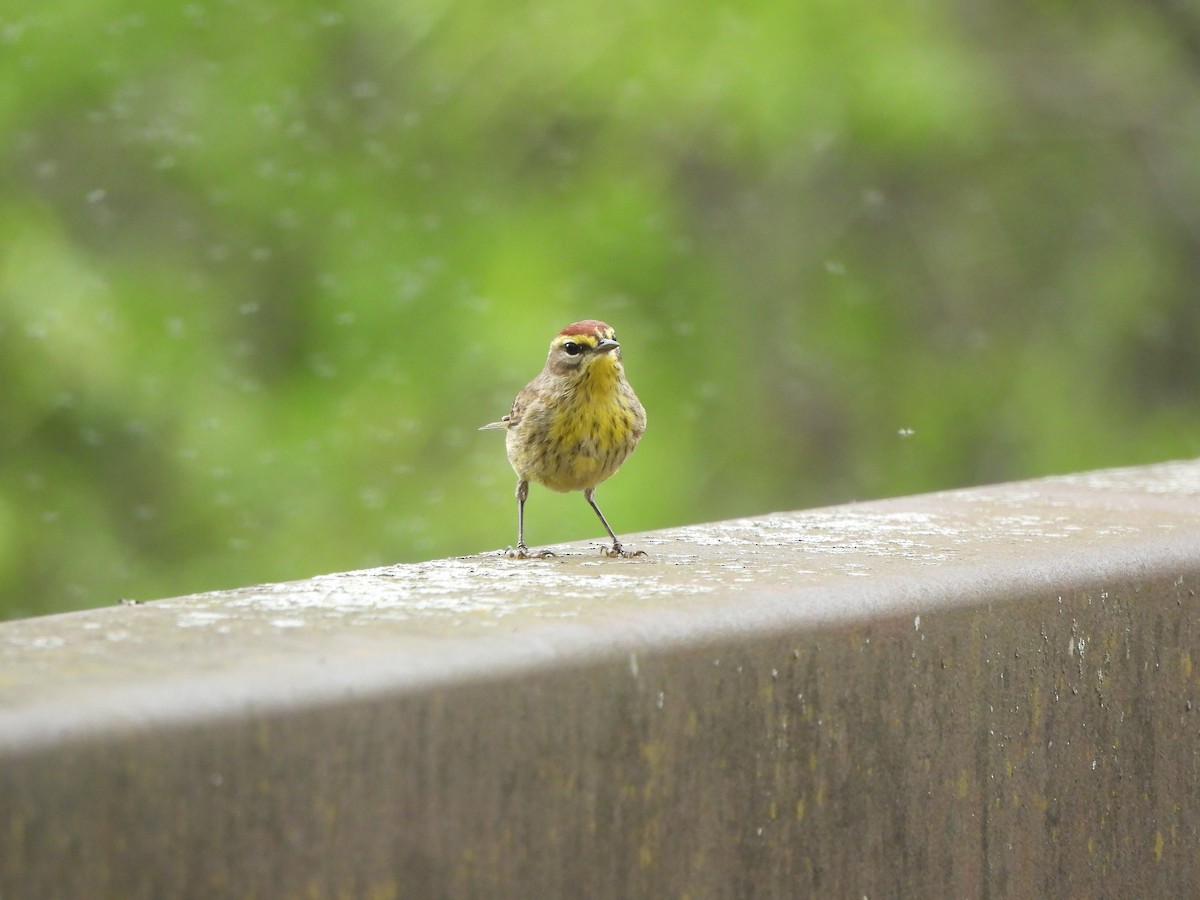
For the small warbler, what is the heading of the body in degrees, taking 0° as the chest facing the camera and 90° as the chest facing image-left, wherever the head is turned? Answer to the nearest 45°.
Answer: approximately 315°
